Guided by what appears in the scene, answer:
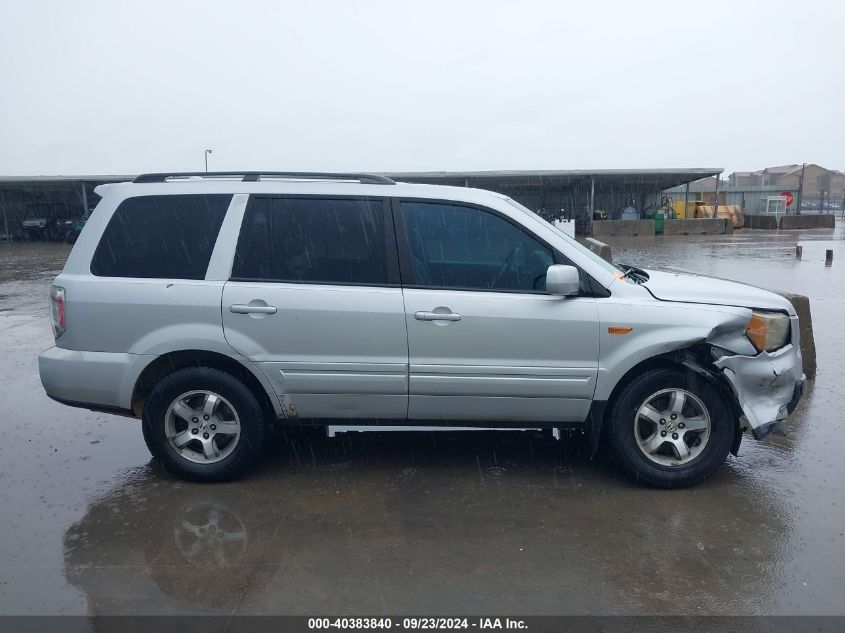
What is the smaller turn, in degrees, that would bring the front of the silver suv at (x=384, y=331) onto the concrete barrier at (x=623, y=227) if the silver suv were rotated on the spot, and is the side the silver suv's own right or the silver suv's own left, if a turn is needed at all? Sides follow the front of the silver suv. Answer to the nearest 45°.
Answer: approximately 90° to the silver suv's own left

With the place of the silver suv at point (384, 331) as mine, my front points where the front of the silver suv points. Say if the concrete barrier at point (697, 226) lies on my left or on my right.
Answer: on my left

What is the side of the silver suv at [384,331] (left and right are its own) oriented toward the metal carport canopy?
left

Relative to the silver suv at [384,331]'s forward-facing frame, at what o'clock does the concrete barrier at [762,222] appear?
The concrete barrier is roughly at 10 o'clock from the silver suv.

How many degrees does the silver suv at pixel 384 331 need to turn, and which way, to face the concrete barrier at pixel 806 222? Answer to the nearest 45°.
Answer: approximately 45° to its left

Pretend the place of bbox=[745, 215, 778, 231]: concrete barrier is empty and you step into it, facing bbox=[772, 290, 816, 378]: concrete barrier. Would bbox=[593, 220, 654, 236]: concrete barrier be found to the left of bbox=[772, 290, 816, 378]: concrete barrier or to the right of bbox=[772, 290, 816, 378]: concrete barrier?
right

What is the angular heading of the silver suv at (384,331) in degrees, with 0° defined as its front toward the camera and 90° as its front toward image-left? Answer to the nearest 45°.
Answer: approximately 270°
